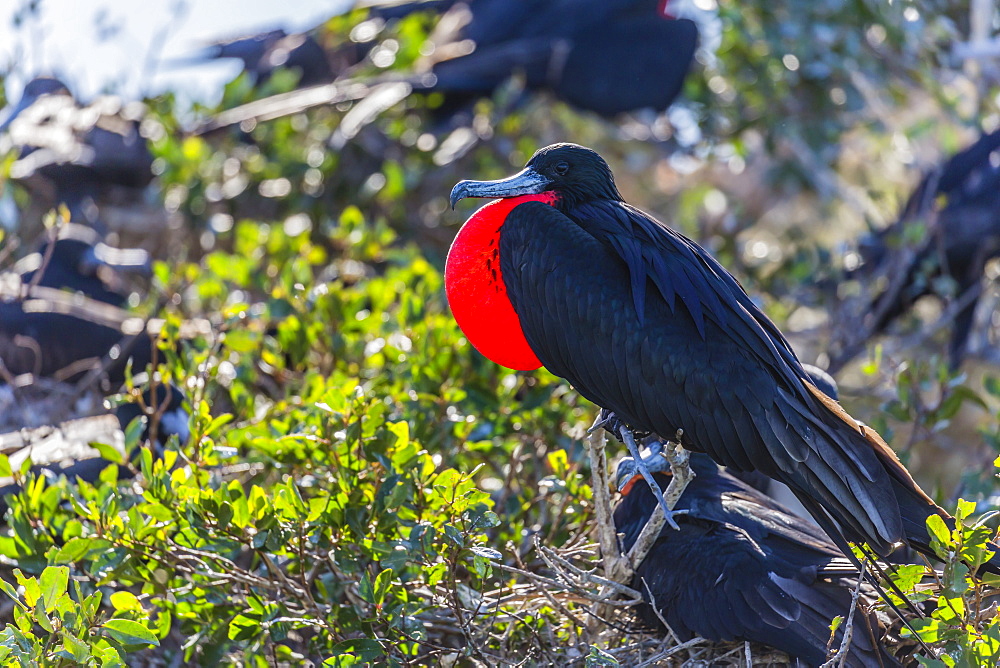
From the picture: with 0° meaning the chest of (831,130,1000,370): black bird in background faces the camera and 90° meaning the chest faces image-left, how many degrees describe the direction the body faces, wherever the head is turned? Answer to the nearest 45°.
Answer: approximately 270°

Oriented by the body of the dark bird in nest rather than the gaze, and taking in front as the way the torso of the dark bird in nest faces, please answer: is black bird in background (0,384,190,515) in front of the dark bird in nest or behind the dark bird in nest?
in front

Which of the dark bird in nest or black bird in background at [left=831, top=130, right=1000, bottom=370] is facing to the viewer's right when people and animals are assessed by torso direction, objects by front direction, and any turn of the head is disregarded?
the black bird in background

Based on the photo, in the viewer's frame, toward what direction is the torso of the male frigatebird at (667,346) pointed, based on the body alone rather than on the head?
to the viewer's left

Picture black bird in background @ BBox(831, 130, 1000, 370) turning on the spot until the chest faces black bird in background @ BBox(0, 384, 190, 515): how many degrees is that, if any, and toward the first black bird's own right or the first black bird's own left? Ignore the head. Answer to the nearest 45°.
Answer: approximately 135° to the first black bird's own right

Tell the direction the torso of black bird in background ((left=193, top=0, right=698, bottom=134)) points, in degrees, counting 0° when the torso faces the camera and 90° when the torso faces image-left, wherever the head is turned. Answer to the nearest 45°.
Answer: approximately 270°

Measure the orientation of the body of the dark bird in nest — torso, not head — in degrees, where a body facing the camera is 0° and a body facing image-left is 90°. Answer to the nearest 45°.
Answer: approximately 90°
